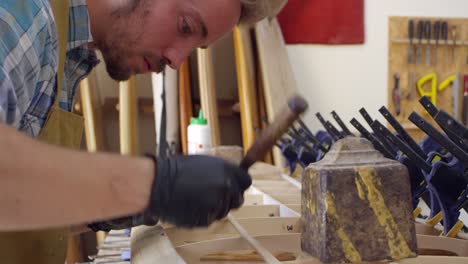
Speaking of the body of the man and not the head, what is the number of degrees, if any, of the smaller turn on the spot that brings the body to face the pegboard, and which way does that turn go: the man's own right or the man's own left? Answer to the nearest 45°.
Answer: approximately 45° to the man's own left

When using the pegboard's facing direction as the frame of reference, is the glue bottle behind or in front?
in front

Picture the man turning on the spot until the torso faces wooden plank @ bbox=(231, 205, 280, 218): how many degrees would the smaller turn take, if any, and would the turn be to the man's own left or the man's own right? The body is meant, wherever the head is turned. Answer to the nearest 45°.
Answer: approximately 45° to the man's own left

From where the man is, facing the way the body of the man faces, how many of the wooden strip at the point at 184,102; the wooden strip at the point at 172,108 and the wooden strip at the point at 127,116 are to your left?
3

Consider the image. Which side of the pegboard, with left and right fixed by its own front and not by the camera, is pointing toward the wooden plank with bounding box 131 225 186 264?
front

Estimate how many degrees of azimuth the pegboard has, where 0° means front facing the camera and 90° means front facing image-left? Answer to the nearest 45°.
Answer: approximately 0°

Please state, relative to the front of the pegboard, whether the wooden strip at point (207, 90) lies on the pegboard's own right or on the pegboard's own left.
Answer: on the pegboard's own right

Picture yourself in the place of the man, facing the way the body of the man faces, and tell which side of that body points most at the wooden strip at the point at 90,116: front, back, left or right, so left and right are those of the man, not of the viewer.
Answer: left

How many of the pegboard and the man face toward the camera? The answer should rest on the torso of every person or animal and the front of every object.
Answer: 1

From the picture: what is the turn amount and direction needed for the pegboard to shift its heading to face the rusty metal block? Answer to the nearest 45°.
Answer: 0° — it already faces it

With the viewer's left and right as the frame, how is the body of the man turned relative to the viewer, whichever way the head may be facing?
facing to the right of the viewer

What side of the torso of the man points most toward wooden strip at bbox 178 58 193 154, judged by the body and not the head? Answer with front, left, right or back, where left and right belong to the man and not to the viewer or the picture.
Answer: left

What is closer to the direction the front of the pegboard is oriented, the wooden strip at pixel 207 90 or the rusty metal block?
the rusty metal block

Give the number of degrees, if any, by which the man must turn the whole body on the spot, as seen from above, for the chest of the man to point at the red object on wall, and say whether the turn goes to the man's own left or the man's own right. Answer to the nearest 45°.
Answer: approximately 45° to the man's own left

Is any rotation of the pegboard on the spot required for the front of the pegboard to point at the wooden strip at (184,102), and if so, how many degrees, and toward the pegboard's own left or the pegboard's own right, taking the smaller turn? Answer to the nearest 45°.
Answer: approximately 45° to the pegboard's own right
